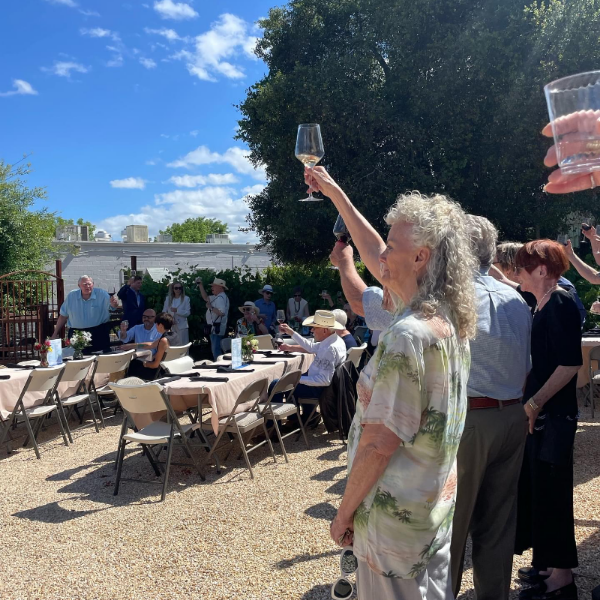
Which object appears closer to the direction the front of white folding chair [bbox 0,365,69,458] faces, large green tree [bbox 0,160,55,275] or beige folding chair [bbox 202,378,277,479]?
the large green tree

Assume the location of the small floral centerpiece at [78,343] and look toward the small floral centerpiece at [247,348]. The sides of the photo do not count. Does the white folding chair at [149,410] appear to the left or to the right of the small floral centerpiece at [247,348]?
right

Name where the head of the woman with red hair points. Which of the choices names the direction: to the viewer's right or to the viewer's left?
to the viewer's left

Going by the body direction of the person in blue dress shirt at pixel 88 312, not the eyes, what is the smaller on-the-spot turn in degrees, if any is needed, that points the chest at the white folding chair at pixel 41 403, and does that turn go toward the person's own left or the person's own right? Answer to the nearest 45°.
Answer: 0° — they already face it

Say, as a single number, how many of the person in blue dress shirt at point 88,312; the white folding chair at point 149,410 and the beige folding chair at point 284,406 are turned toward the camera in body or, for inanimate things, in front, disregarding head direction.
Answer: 1

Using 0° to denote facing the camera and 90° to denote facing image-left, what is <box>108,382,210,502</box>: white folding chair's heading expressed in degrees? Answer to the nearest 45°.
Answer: approximately 225°

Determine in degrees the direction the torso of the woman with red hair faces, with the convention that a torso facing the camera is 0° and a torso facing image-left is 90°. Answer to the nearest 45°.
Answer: approximately 90°

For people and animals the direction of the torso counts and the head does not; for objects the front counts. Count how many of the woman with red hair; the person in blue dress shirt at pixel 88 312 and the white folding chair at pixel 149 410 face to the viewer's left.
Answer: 1

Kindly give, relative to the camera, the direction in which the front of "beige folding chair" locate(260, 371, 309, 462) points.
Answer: facing away from the viewer and to the left of the viewer

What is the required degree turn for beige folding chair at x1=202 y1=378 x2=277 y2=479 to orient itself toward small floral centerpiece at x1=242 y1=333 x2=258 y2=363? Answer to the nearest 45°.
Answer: approximately 45° to its right
